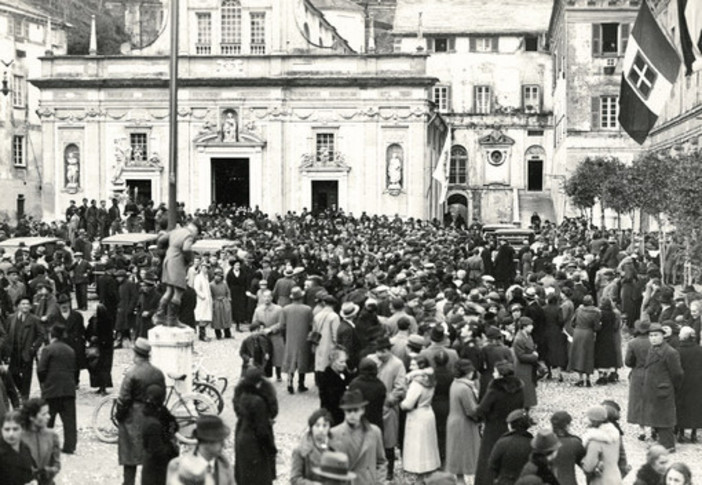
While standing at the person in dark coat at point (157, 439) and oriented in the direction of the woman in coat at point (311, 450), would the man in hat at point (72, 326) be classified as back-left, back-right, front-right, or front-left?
back-left

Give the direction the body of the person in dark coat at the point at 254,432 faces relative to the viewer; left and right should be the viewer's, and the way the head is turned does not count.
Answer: facing away from the viewer

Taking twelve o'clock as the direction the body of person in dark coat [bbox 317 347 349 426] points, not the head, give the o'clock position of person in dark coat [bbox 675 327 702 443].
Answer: person in dark coat [bbox 675 327 702 443] is roughly at 10 o'clock from person in dark coat [bbox 317 347 349 426].

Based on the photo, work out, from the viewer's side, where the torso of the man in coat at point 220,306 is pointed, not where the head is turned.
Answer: toward the camera

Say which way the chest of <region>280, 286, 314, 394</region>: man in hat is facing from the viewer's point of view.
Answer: away from the camera

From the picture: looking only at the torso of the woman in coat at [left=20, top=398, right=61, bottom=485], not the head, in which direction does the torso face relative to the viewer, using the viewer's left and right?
facing the viewer and to the right of the viewer

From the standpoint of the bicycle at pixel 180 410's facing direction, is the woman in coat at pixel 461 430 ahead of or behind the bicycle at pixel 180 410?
behind

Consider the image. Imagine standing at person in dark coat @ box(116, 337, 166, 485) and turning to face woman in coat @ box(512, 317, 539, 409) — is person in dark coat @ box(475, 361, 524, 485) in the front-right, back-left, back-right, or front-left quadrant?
front-right

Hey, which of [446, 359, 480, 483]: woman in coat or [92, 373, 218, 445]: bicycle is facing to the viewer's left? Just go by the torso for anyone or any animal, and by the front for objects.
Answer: the bicycle
